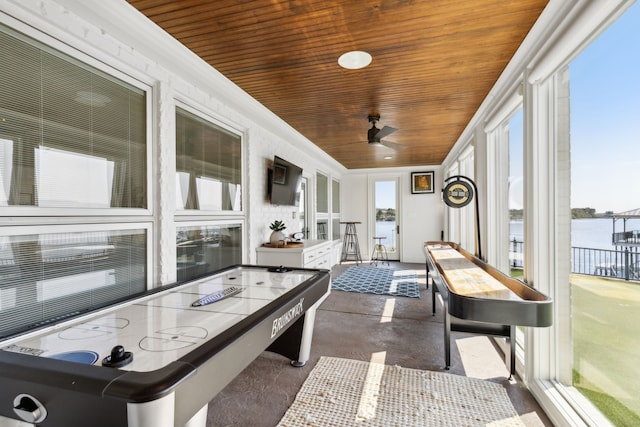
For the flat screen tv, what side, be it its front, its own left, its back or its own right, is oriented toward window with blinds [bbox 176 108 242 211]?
right

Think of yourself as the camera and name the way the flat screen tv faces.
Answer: facing the viewer and to the right of the viewer

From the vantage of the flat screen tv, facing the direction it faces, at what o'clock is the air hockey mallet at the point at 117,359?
The air hockey mallet is roughly at 2 o'clock from the flat screen tv.

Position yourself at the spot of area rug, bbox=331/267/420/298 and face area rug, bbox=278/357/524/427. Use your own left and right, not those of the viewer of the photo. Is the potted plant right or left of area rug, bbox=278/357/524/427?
right

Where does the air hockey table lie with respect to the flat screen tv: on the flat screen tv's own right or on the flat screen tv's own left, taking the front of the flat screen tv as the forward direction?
on the flat screen tv's own right

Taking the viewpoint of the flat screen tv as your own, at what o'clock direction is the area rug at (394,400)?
The area rug is roughly at 1 o'clock from the flat screen tv.

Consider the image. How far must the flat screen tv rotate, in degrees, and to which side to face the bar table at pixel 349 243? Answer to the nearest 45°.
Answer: approximately 90° to its left

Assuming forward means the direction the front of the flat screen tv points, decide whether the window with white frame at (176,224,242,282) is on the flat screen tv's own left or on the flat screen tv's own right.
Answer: on the flat screen tv's own right

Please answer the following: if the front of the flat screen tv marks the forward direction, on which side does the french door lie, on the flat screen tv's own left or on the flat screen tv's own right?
on the flat screen tv's own left

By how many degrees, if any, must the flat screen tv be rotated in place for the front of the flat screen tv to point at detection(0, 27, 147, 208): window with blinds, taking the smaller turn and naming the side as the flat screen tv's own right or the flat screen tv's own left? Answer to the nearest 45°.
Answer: approximately 90° to the flat screen tv's own right

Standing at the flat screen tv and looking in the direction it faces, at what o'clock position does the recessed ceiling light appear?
The recessed ceiling light is roughly at 1 o'clock from the flat screen tv.

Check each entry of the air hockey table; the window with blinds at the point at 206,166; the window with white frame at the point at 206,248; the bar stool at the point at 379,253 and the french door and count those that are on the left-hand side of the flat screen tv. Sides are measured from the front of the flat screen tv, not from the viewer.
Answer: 2

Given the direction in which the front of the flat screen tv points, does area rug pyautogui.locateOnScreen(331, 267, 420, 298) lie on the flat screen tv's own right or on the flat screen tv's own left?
on the flat screen tv's own left

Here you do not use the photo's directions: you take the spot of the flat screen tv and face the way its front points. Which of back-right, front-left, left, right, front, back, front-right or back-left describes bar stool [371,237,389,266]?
left
